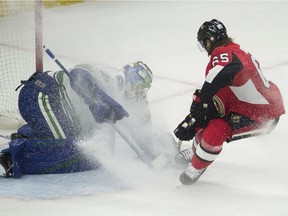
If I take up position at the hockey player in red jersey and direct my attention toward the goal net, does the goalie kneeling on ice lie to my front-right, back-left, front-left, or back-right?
front-left

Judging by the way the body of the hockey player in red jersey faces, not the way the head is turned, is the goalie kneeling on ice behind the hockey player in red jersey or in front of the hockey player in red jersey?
in front

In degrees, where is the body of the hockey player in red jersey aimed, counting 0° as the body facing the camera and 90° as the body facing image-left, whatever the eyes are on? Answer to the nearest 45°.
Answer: approximately 90°

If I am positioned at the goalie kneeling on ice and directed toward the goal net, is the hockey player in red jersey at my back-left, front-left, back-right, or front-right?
back-right

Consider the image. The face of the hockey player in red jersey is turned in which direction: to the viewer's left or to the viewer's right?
to the viewer's left

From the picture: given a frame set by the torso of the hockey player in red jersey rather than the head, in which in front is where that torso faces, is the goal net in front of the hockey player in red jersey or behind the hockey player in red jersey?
in front
